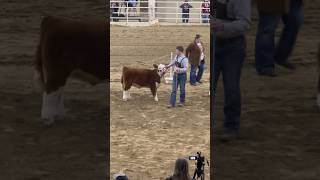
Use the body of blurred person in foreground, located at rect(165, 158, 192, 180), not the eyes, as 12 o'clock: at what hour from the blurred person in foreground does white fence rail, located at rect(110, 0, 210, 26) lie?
The white fence rail is roughly at 12 o'clock from the blurred person in foreground.

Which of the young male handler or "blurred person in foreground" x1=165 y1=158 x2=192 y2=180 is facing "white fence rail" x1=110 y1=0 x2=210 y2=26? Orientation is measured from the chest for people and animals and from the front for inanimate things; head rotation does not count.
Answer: the blurred person in foreground

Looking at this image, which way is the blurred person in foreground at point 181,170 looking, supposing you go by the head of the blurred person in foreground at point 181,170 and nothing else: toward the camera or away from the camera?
away from the camera

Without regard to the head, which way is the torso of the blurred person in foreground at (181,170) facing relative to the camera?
away from the camera

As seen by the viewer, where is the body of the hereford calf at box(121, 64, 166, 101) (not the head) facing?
to the viewer's right
